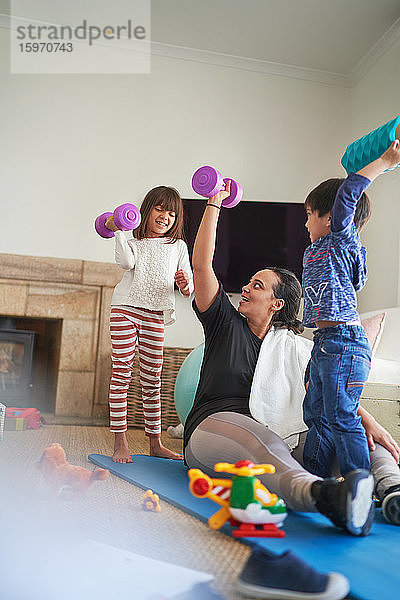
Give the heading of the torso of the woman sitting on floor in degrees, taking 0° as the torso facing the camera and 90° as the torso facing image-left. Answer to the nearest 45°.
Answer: approximately 315°

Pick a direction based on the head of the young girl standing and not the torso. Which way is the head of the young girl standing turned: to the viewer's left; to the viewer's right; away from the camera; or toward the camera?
toward the camera

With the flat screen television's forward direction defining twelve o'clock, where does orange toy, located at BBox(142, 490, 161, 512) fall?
The orange toy is roughly at 12 o'clock from the flat screen television.

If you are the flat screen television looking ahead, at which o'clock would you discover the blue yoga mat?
The blue yoga mat is roughly at 12 o'clock from the flat screen television.

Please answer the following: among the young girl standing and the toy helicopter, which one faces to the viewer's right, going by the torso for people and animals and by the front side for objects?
the toy helicopter

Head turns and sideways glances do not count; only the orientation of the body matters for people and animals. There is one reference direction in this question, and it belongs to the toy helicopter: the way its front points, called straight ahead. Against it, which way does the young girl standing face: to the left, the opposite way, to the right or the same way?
to the right

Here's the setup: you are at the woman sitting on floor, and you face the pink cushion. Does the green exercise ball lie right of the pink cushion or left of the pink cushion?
left

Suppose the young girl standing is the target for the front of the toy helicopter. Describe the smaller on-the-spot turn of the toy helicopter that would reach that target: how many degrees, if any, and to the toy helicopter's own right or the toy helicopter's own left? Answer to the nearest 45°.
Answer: approximately 90° to the toy helicopter's own left

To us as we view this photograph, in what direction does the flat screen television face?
facing the viewer

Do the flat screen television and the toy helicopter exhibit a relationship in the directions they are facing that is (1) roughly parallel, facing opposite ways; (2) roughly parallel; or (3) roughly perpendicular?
roughly perpendicular

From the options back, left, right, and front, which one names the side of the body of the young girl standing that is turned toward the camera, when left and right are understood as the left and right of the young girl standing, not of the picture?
front

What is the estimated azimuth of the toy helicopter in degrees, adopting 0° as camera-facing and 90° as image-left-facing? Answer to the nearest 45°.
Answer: approximately 270°
